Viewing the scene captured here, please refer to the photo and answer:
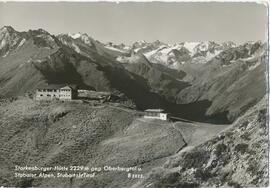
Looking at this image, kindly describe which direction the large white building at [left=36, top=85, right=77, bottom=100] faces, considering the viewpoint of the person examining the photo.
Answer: facing the viewer

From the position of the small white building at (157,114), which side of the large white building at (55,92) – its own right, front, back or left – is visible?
left
